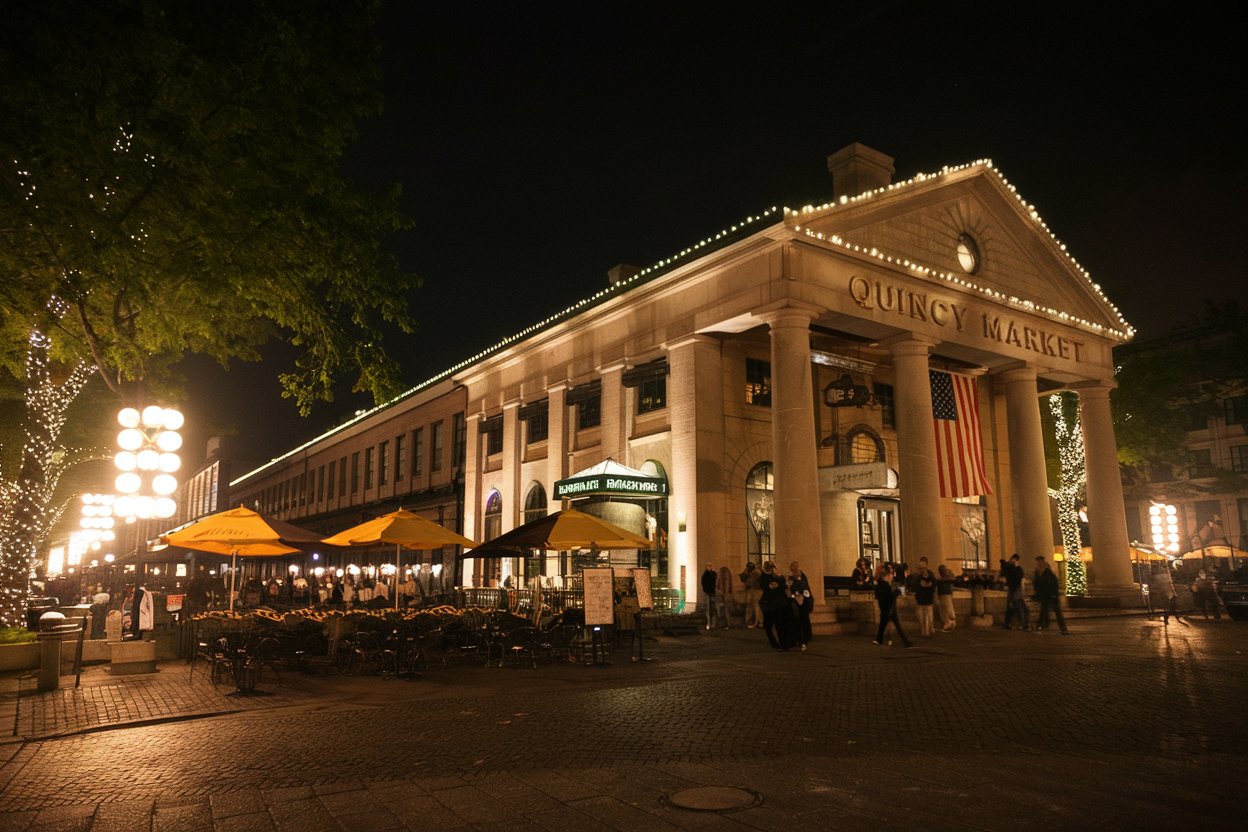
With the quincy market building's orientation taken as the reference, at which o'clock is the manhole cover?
The manhole cover is roughly at 2 o'clock from the quincy market building.

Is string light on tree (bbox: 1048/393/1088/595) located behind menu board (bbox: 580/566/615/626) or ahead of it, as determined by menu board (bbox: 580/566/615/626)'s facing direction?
behind

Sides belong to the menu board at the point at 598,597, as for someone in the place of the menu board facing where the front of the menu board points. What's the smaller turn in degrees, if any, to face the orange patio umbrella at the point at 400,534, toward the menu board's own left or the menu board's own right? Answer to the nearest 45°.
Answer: approximately 135° to the menu board's own right

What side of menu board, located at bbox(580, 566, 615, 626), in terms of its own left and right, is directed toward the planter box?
right

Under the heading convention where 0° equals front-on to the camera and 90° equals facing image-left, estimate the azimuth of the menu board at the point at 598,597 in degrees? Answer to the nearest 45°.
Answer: approximately 0°

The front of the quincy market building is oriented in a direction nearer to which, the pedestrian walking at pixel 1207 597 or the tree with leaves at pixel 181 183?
the pedestrian walking

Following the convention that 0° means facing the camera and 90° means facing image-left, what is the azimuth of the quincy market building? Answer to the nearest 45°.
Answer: approximately 315°
